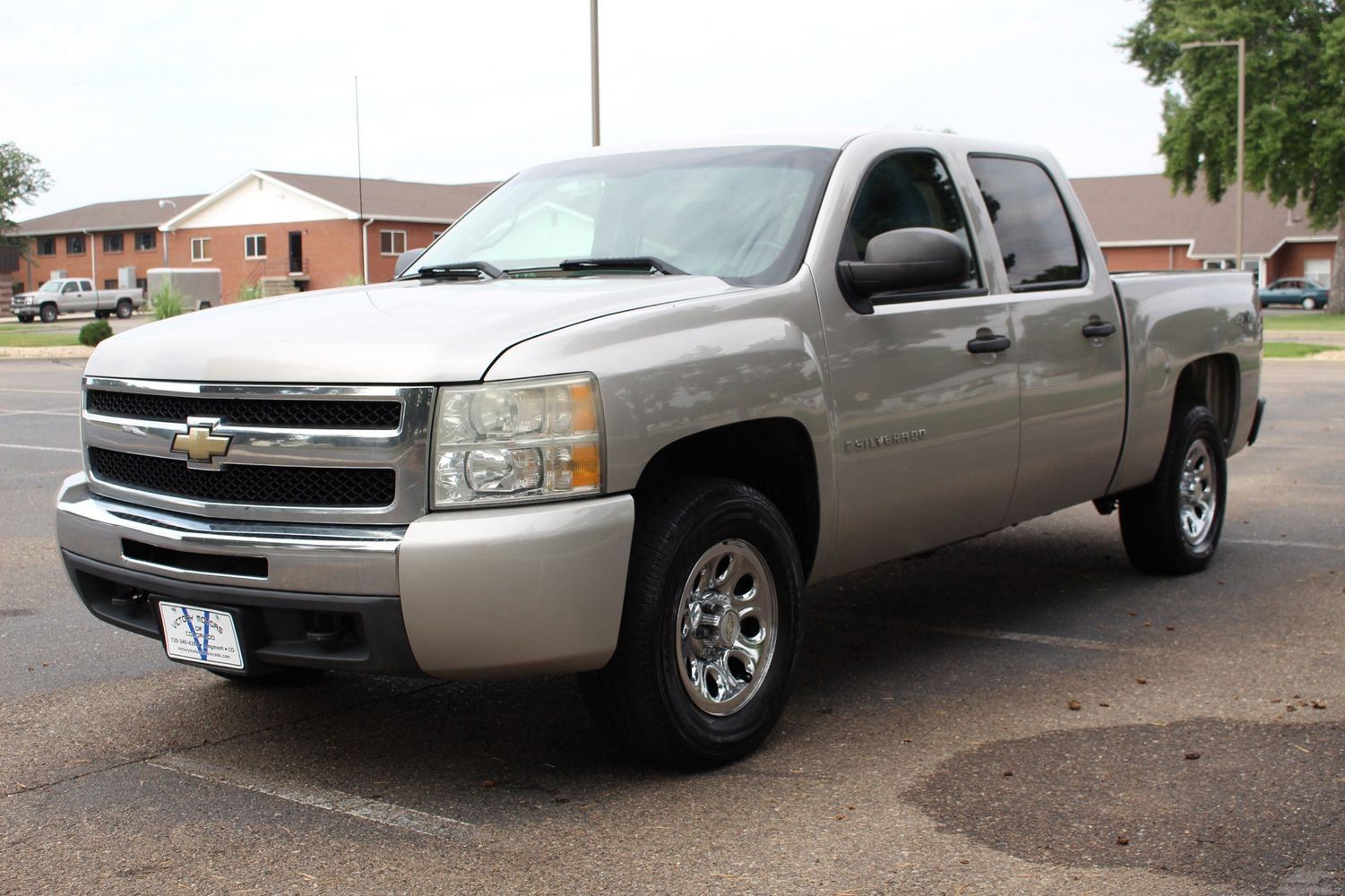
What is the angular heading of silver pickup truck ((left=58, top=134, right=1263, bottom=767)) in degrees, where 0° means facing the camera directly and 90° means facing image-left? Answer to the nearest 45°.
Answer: approximately 45°

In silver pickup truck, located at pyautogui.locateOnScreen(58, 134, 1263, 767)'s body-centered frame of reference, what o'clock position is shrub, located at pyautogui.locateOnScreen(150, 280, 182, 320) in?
The shrub is roughly at 4 o'clock from the silver pickup truck.

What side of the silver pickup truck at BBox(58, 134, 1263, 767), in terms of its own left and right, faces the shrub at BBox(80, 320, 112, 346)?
right

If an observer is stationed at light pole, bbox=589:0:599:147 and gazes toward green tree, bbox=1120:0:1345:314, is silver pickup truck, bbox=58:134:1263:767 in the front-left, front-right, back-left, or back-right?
back-right

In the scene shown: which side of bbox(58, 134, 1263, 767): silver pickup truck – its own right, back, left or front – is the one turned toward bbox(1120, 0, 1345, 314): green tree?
back

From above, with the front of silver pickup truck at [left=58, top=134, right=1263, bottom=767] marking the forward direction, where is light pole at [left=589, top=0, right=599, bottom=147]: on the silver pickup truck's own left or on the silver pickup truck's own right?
on the silver pickup truck's own right
